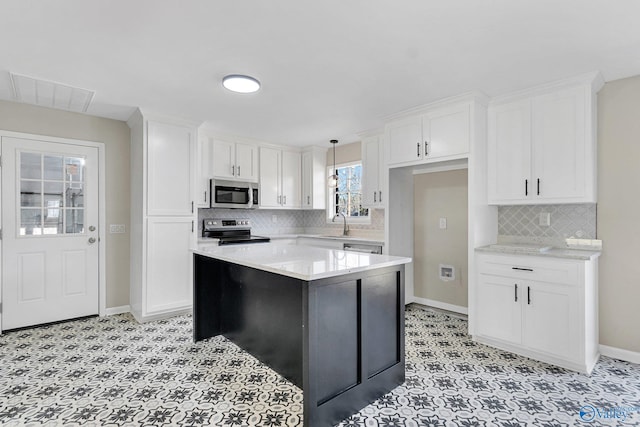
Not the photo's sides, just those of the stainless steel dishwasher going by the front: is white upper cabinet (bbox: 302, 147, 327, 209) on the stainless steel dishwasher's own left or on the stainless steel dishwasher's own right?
on the stainless steel dishwasher's own right

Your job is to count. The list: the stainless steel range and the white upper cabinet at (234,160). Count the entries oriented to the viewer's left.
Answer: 0

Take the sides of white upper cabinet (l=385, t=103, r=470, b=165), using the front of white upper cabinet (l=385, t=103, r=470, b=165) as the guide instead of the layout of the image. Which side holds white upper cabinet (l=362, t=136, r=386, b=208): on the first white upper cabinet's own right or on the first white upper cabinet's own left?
on the first white upper cabinet's own right

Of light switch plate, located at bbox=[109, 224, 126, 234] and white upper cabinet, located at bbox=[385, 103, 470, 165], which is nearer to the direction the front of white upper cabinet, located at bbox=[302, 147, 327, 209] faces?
the light switch plate

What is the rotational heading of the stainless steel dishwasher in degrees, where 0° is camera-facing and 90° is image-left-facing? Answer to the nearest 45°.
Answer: approximately 45°

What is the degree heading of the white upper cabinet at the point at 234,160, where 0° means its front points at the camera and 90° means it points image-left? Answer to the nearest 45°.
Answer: approximately 315°

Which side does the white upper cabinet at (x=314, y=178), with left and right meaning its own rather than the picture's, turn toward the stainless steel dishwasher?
left

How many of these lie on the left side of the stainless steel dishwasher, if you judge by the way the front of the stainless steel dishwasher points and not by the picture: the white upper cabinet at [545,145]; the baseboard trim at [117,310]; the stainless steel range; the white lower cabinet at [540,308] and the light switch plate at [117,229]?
2

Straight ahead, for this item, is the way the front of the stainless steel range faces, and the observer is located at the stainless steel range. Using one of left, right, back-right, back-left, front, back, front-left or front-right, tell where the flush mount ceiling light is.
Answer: front-right

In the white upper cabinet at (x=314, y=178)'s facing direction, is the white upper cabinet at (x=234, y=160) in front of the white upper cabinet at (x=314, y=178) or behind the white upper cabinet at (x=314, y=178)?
in front

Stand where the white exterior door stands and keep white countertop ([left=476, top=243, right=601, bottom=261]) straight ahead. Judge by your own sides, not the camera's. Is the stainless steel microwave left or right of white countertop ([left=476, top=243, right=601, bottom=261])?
left

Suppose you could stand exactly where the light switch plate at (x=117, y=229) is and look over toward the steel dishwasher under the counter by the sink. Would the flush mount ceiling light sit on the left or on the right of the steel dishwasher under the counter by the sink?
right

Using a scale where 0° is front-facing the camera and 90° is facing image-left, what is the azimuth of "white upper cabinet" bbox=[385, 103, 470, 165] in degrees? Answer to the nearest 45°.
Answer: approximately 45°
